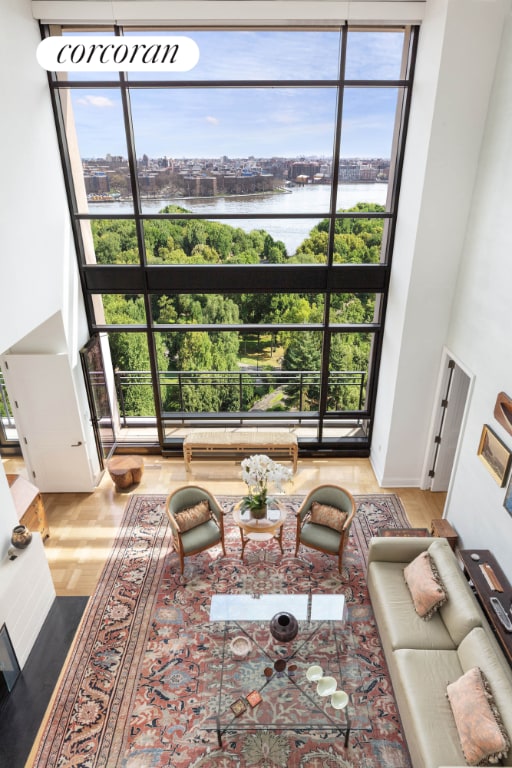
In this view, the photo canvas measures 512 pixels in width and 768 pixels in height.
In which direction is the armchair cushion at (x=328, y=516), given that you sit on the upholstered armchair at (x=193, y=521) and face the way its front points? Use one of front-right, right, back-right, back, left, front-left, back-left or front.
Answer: front-left

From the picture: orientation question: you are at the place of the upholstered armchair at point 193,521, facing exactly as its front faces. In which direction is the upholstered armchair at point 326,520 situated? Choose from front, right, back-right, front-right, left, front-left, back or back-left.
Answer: front-left

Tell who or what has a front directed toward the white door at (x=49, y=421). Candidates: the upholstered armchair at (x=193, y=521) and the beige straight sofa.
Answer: the beige straight sofa

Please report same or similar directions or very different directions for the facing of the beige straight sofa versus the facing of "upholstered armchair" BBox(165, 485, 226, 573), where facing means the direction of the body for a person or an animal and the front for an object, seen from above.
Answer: very different directions

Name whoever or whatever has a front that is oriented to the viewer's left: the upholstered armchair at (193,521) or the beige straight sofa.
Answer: the beige straight sofa

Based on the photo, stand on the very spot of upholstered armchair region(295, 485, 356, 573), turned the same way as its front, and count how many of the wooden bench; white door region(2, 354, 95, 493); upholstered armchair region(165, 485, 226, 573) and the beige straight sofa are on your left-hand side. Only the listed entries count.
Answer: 1

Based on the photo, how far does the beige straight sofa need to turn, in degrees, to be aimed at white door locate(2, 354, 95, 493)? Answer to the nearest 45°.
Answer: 0° — it already faces it

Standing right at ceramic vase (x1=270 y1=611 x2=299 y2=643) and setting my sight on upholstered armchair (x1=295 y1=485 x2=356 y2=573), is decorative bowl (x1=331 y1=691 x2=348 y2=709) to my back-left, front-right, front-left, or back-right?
back-right

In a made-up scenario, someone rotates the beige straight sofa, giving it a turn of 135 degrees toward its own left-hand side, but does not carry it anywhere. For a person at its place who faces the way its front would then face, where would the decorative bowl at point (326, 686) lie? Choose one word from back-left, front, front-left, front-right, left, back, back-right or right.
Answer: right

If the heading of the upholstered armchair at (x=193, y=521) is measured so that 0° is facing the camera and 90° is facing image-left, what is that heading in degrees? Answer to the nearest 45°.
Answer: approximately 315°

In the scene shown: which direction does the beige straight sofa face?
to the viewer's left

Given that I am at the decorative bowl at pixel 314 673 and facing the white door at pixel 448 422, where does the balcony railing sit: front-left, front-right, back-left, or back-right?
front-left

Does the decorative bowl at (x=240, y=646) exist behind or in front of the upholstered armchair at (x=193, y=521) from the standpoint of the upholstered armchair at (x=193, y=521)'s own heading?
in front

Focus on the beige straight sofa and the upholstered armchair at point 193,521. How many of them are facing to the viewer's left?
1

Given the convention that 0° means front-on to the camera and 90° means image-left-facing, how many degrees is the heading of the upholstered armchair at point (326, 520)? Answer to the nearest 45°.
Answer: approximately 45°

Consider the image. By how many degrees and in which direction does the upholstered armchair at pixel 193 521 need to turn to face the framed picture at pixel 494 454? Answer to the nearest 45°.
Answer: approximately 45° to its left
